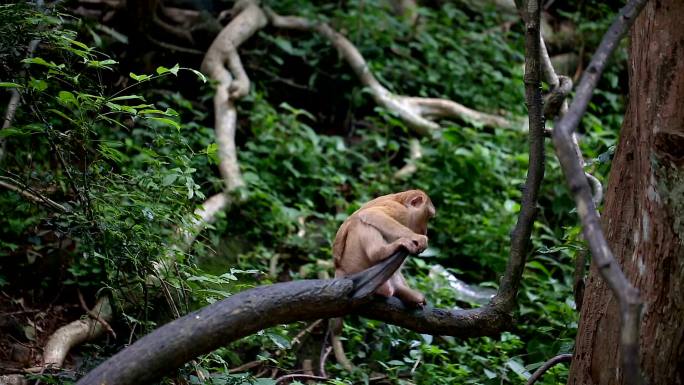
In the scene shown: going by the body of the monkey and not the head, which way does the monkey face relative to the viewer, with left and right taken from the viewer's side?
facing to the right of the viewer

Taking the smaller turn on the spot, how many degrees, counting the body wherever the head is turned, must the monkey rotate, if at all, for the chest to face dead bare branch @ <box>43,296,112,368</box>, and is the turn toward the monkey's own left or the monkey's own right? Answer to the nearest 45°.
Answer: approximately 135° to the monkey's own left

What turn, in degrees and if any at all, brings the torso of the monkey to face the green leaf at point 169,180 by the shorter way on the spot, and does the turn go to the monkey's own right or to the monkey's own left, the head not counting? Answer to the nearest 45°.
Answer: approximately 180°

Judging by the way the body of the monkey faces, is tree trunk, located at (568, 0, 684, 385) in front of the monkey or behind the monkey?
in front

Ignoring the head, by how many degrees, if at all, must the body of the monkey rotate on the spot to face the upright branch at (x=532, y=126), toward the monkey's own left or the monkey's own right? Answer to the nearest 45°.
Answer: approximately 45° to the monkey's own right

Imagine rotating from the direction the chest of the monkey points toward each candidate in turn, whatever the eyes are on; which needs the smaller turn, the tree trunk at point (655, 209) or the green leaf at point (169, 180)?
the tree trunk

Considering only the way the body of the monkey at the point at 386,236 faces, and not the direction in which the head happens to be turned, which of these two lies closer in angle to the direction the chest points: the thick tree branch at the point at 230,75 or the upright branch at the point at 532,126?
the upright branch

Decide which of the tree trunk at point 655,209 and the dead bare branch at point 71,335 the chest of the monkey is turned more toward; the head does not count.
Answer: the tree trunk

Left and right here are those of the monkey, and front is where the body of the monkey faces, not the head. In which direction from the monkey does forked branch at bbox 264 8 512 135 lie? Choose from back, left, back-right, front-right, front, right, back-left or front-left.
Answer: left
